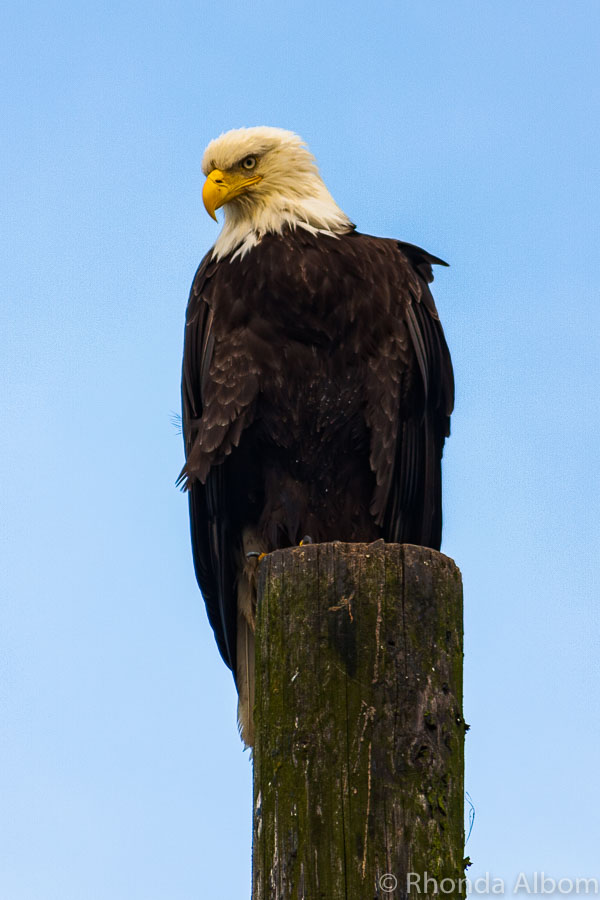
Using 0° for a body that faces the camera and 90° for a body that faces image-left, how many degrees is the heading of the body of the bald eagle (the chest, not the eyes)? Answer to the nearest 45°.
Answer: approximately 0°
